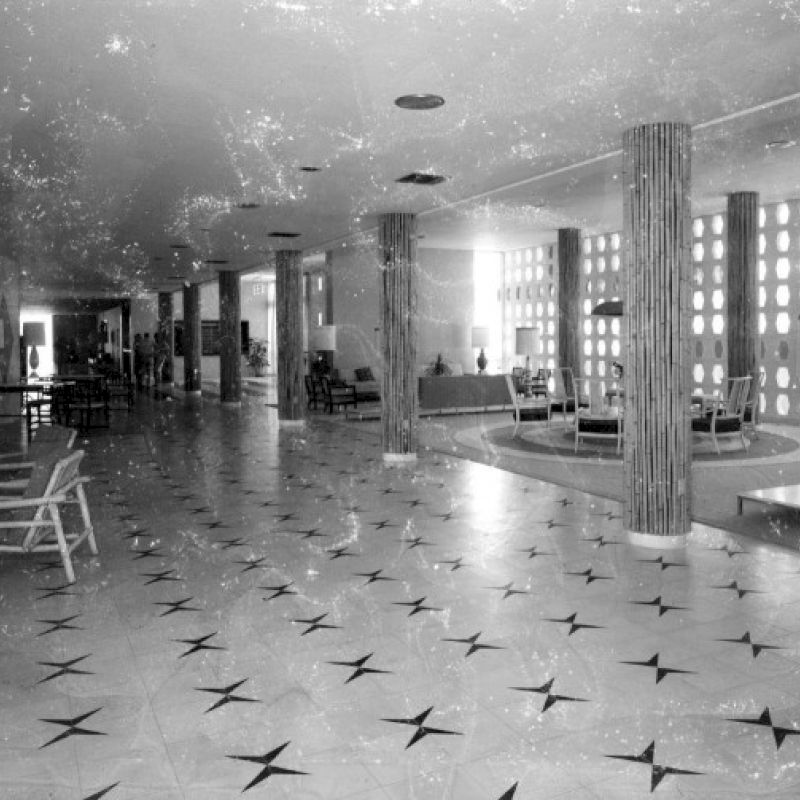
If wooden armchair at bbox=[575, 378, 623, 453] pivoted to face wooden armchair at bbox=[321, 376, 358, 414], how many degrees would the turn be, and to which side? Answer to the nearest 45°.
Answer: approximately 135° to its right

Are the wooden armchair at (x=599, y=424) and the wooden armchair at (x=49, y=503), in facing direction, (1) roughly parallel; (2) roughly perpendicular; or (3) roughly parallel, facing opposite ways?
roughly perpendicular

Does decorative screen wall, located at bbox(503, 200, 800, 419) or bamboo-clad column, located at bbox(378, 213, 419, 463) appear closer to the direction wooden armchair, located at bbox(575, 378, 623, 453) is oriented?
the bamboo-clad column
